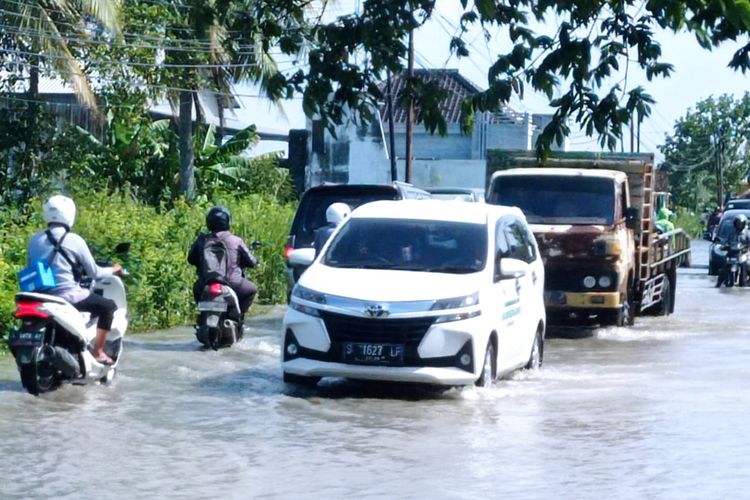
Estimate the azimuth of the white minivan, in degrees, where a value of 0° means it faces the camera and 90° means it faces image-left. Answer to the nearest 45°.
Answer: approximately 45°

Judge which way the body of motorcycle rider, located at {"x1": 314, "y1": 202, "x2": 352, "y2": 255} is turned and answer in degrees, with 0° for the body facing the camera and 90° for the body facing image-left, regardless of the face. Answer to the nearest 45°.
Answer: approximately 225°

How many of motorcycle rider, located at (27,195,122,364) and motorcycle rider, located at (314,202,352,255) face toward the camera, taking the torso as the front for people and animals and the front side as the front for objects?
0

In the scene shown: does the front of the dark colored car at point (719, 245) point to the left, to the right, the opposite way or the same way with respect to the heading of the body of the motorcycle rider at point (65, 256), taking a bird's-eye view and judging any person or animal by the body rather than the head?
the opposite way

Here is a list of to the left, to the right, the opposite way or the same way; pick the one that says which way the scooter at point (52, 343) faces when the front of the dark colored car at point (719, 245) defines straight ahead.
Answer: the opposite way

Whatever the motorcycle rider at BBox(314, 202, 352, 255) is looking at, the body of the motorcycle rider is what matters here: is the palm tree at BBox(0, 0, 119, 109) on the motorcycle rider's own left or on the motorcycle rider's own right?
on the motorcycle rider's own left

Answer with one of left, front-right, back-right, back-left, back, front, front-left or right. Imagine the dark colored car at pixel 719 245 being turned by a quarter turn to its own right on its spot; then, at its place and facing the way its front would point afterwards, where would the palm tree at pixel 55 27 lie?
front-left

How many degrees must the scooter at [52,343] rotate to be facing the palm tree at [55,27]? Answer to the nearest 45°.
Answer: approximately 45° to its left

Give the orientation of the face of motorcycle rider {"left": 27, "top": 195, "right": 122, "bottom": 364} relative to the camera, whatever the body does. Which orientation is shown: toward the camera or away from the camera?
away from the camera

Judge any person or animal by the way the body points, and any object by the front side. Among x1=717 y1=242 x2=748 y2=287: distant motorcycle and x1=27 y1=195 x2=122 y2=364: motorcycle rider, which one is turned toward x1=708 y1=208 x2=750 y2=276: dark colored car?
the motorcycle rider

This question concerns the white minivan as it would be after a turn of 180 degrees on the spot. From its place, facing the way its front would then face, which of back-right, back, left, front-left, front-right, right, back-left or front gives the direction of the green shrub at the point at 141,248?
left

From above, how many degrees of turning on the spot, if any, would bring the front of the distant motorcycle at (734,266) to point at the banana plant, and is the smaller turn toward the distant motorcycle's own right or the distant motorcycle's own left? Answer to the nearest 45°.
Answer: approximately 90° to the distant motorcycle's own right

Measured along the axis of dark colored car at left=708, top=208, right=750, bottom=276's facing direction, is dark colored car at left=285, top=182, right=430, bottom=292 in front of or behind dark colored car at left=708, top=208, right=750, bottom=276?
in front

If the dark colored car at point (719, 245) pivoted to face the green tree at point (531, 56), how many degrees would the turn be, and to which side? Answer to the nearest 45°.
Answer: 0° — it already faces it

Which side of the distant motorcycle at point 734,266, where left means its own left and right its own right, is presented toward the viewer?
front

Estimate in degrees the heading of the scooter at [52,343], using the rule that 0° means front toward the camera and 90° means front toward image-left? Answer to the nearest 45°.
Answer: approximately 225°

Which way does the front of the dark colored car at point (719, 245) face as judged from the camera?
facing the viewer

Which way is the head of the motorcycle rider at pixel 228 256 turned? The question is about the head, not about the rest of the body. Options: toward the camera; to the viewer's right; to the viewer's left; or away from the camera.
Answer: away from the camera
